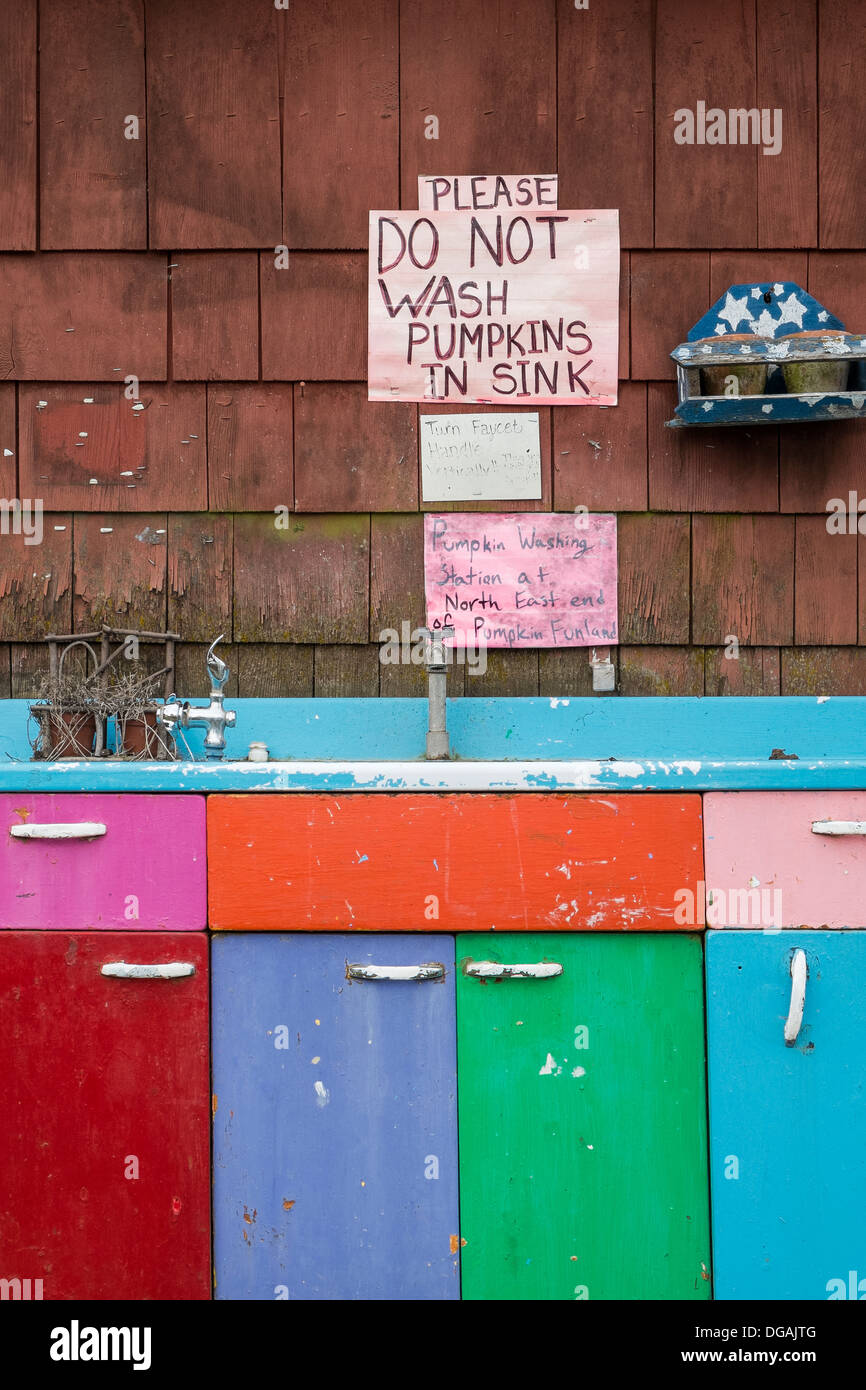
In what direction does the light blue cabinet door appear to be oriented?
toward the camera

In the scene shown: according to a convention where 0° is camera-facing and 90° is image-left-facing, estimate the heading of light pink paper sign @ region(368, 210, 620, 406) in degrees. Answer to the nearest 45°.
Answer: approximately 0°

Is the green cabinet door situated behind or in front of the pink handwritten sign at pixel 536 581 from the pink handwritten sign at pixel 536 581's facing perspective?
in front

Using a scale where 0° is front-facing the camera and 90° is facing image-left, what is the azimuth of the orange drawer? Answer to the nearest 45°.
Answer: approximately 0°

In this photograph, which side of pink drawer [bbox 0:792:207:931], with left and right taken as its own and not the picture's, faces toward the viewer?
front
